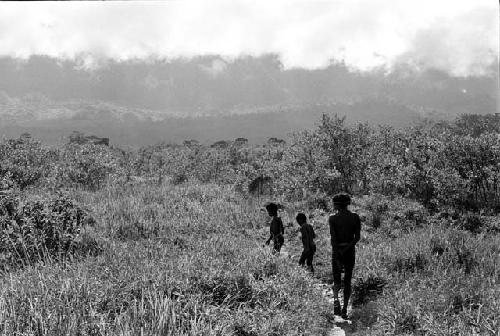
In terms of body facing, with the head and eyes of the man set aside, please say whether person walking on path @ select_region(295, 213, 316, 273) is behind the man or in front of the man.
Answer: in front

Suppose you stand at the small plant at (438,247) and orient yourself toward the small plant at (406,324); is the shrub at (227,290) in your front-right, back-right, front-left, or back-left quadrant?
front-right

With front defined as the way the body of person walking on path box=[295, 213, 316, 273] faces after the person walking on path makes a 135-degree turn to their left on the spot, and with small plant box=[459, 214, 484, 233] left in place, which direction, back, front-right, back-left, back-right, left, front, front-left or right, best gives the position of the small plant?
back-left

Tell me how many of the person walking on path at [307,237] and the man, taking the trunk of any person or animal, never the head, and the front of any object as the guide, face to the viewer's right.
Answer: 0

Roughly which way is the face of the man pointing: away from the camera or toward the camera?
away from the camera

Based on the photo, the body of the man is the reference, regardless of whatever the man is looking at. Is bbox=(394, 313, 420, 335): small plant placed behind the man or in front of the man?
behind

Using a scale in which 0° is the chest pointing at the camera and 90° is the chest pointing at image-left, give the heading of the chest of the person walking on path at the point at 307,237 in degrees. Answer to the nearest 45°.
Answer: approximately 135°

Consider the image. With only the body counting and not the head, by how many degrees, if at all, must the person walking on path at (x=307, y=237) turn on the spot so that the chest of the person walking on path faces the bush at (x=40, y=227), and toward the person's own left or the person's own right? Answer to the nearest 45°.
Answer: approximately 45° to the person's own left

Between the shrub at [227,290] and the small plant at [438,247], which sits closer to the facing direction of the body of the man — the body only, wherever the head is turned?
the small plant

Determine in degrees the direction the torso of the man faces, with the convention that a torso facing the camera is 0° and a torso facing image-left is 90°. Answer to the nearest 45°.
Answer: approximately 180°

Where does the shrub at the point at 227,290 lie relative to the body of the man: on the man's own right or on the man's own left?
on the man's own left

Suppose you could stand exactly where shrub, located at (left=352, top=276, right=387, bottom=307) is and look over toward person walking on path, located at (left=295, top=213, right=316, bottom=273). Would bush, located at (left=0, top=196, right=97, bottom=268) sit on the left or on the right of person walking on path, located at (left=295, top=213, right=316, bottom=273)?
left

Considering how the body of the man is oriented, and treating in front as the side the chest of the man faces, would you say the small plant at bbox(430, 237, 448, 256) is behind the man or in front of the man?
in front

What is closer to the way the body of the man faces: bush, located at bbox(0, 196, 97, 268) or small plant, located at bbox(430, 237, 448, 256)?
the small plant
